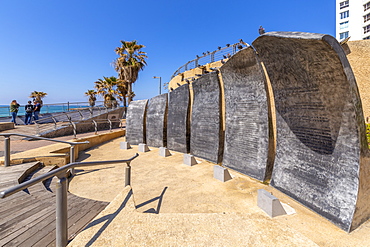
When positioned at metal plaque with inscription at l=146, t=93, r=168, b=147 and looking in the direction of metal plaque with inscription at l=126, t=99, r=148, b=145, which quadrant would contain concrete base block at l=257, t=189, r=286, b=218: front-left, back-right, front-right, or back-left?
back-left

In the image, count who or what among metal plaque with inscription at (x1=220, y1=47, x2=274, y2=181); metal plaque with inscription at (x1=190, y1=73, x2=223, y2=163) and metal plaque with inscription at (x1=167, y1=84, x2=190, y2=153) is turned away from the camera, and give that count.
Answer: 0

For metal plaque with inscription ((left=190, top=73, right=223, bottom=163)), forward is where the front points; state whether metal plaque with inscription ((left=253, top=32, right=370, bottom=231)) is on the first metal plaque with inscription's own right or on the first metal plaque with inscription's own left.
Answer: on the first metal plaque with inscription's own left

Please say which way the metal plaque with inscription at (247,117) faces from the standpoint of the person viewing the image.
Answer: facing the viewer and to the left of the viewer

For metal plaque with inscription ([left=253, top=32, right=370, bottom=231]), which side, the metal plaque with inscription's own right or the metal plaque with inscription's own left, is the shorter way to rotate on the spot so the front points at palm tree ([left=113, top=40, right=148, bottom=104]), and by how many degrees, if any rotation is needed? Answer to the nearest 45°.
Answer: approximately 90° to the metal plaque with inscription's own right

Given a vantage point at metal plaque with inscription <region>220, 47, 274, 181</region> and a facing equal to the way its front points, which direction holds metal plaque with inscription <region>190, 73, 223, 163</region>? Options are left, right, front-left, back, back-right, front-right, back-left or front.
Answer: right

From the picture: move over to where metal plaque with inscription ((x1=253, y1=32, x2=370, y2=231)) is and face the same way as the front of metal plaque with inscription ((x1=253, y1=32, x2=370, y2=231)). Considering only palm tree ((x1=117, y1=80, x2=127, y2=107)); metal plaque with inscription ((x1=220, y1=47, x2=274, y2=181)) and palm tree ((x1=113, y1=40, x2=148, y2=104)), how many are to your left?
0

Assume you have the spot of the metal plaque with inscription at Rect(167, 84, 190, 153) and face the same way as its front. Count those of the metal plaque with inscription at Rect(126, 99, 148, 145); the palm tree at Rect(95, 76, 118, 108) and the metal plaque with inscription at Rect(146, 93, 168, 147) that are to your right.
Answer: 3

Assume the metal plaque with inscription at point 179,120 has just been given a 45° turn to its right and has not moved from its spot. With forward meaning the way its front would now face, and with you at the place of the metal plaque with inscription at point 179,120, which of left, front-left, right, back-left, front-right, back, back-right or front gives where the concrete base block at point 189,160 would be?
left

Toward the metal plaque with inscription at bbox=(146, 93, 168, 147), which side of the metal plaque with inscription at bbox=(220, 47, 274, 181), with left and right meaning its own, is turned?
right

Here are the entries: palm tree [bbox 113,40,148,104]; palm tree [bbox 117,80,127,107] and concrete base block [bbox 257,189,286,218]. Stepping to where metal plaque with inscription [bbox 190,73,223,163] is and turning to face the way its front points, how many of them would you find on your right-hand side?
2

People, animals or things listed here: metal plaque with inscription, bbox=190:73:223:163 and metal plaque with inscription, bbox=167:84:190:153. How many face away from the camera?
0

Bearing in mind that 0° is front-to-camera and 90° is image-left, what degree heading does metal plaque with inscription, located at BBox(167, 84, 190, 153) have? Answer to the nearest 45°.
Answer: approximately 45°

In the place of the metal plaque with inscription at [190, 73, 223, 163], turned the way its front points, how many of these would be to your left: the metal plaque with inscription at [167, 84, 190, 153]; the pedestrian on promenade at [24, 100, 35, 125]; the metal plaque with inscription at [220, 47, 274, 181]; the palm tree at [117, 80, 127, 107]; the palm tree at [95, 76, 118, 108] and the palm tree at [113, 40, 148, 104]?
1

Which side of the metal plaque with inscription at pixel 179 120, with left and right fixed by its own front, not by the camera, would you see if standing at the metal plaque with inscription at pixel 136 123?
right

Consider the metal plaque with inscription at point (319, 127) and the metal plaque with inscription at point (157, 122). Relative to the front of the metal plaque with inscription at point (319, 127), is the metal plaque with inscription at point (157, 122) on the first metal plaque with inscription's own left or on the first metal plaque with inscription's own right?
on the first metal plaque with inscription's own right
